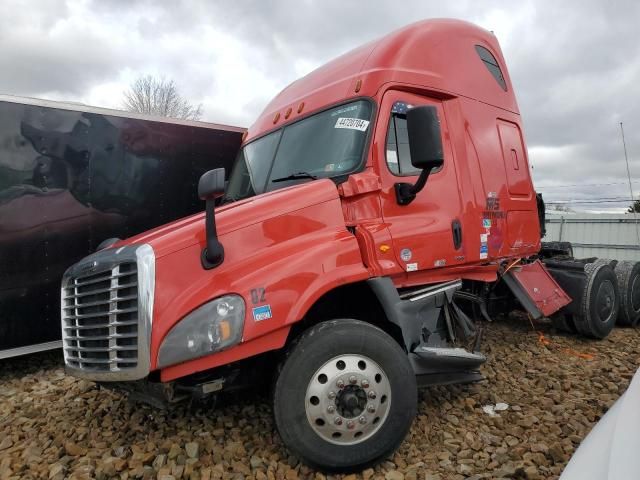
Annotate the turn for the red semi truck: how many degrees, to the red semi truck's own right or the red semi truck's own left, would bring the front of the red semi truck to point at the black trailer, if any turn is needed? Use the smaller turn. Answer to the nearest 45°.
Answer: approximately 90° to the red semi truck's own right

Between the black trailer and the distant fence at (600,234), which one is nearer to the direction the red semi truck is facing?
the black trailer

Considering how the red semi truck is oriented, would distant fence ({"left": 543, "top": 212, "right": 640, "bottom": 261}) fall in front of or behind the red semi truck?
behind

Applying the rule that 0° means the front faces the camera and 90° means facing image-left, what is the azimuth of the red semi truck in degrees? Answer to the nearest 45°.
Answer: approximately 45°
